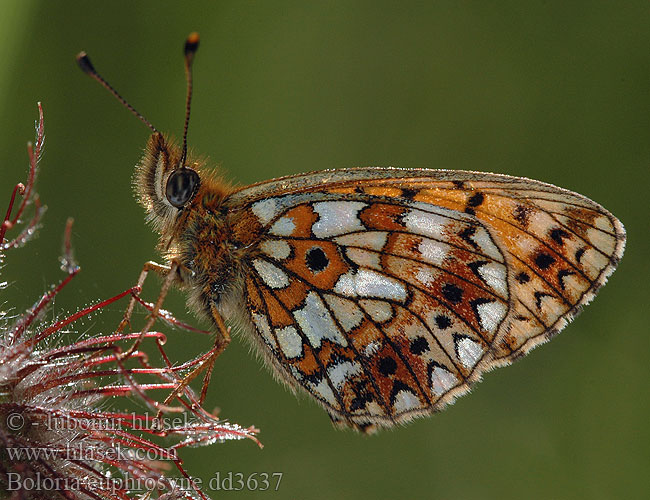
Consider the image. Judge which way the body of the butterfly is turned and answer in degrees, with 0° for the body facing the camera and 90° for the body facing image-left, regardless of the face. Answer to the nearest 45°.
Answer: approximately 90°
